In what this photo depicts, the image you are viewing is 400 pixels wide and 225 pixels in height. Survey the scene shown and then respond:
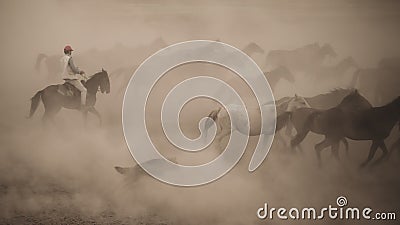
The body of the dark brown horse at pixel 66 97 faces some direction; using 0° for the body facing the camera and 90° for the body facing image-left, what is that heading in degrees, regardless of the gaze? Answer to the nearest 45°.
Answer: approximately 270°

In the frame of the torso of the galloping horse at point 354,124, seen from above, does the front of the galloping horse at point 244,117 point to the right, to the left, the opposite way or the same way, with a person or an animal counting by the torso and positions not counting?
the same way

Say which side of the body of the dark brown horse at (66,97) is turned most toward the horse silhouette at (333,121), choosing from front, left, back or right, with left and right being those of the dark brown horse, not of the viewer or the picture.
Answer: front

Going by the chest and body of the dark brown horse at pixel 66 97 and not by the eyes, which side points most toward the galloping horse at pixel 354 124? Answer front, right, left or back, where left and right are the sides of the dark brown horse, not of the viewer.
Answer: front
